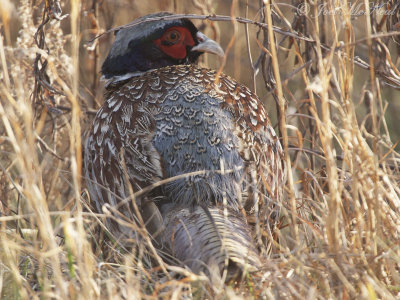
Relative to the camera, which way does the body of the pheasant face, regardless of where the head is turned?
away from the camera
